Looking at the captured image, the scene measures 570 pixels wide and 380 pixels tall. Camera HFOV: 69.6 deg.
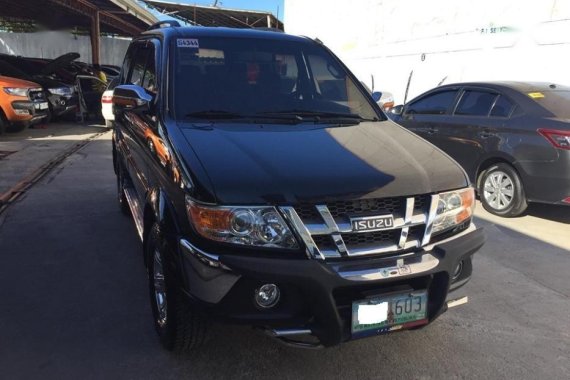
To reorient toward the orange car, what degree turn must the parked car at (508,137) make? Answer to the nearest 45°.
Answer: approximately 45° to its left

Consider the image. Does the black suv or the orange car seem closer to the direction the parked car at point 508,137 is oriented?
the orange car

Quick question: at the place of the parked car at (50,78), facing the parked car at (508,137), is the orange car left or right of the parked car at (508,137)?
right

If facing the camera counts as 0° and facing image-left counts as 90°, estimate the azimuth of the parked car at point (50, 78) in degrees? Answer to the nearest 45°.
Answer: approximately 315°

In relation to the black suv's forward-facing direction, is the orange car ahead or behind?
behind

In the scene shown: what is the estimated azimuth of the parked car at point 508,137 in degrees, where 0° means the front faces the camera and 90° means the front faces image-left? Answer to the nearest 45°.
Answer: approximately 135°

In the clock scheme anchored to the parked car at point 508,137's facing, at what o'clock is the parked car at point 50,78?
the parked car at point 50,78 is roughly at 11 o'clock from the parked car at point 508,137.
